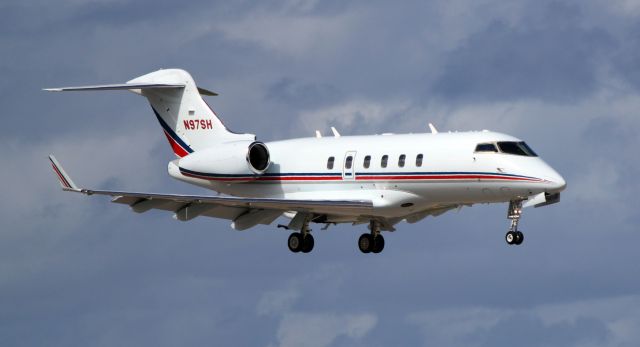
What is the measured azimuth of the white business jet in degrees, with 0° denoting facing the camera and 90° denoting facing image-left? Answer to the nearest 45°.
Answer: approximately 315°
